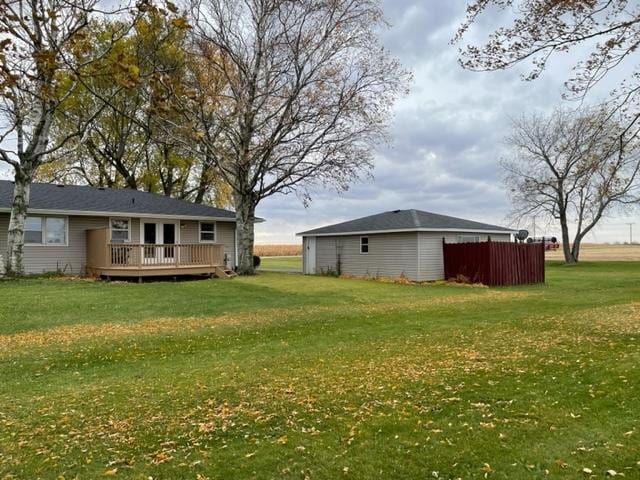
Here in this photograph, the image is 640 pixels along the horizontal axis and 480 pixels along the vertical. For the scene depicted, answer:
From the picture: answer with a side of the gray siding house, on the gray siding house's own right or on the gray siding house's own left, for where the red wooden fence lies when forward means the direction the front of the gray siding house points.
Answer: on the gray siding house's own right

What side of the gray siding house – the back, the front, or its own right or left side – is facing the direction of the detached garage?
right

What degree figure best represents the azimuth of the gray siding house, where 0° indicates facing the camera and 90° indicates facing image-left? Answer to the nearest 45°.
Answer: approximately 180°

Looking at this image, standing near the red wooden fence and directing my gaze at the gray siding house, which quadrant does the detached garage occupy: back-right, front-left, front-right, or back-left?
front-right

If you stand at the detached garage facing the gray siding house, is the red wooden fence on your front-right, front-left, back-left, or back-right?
back-left
